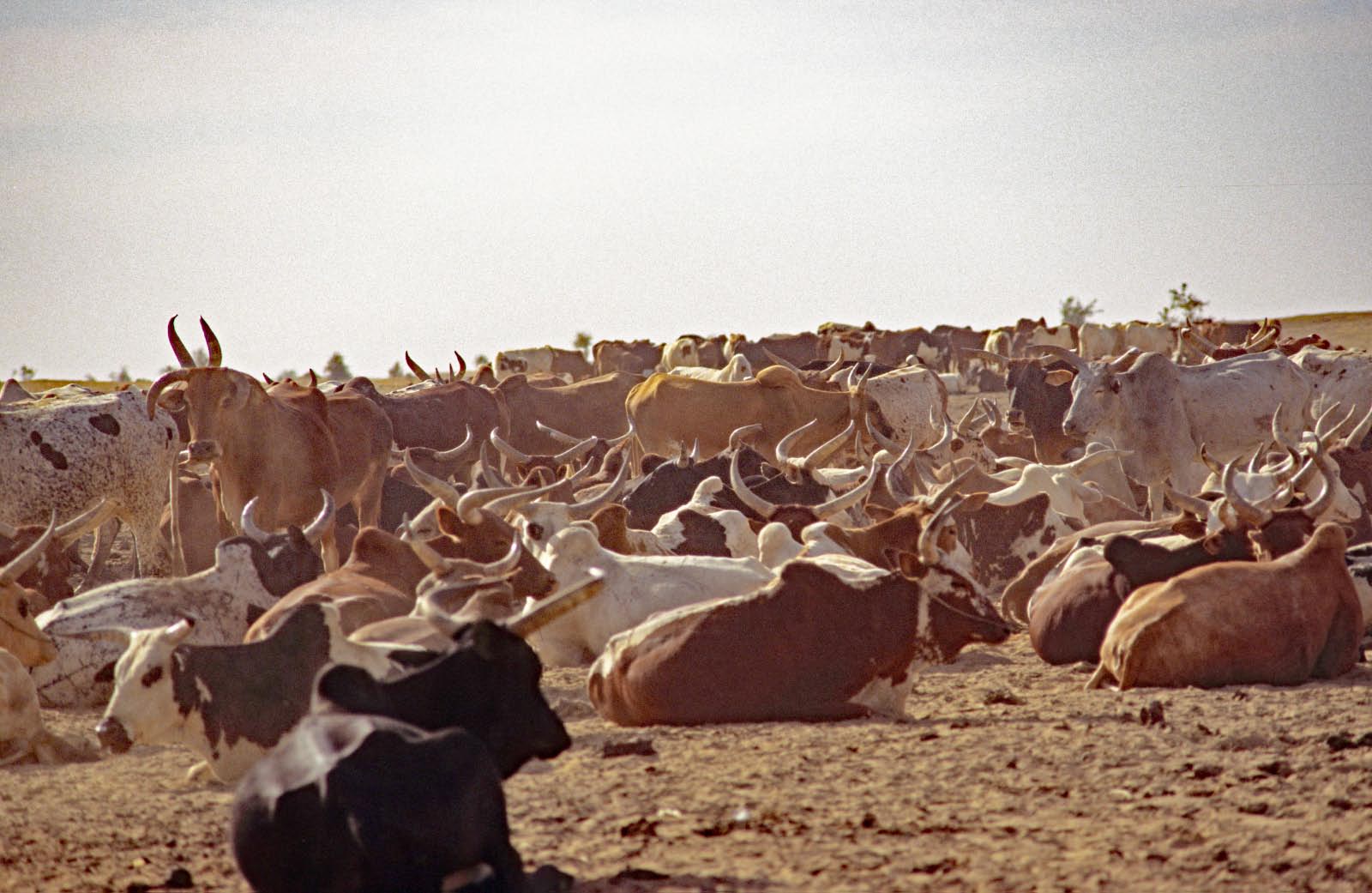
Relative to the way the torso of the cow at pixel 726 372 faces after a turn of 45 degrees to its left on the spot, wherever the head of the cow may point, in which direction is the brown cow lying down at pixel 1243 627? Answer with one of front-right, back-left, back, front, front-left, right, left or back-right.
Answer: back-right

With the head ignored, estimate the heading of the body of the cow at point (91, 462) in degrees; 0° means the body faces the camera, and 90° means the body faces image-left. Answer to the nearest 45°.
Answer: approximately 90°

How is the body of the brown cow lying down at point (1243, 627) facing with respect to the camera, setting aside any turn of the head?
to the viewer's right

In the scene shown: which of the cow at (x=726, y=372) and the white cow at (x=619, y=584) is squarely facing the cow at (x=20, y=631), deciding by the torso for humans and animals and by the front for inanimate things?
the white cow

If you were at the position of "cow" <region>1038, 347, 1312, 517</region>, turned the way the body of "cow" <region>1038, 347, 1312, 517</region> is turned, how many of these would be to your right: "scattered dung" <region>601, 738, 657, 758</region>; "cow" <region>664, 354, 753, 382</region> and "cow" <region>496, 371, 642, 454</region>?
2

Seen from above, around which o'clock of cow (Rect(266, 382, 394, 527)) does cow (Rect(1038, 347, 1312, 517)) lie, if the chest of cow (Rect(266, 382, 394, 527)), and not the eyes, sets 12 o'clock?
cow (Rect(1038, 347, 1312, 517)) is roughly at 6 o'clock from cow (Rect(266, 382, 394, 527)).

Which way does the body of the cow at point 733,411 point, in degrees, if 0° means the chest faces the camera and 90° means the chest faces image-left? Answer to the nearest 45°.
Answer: approximately 270°

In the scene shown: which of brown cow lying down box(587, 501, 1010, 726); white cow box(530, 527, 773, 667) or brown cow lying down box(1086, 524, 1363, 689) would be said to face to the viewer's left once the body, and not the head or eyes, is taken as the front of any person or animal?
the white cow

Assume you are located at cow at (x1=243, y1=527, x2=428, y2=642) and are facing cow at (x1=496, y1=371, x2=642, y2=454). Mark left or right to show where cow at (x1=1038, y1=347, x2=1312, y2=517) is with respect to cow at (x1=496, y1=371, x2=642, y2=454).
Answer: right

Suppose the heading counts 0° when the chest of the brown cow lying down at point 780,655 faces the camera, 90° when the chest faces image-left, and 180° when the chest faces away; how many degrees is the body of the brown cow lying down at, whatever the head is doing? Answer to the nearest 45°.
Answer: approximately 270°

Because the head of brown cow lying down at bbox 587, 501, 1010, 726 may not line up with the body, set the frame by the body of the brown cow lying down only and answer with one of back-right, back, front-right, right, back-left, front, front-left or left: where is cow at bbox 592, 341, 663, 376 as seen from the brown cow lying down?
left

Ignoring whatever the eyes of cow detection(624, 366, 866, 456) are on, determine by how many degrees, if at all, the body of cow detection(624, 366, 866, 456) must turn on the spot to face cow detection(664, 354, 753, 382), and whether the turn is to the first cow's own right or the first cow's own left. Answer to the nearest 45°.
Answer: approximately 90° to the first cow's own left

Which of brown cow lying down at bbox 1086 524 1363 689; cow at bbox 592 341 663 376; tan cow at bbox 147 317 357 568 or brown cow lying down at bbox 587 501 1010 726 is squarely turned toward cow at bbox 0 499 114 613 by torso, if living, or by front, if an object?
the tan cow

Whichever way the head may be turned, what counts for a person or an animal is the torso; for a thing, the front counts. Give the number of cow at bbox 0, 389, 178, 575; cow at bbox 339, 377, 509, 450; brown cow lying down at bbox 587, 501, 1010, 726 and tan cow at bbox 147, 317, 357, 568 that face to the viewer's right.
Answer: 1

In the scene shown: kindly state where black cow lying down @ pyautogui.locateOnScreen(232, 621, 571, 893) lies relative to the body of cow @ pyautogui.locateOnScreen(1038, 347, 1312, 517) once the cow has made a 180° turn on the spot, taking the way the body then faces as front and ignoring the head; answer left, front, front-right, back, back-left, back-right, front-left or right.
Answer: back-right

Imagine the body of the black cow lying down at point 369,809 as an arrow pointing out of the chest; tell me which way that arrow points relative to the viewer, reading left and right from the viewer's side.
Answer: facing away from the viewer and to the right of the viewer
